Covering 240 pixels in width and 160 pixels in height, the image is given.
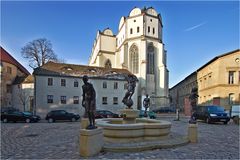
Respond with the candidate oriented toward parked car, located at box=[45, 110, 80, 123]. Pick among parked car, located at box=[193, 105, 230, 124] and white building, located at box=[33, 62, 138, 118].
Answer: the white building

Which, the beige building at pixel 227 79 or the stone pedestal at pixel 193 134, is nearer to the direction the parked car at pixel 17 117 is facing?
the beige building

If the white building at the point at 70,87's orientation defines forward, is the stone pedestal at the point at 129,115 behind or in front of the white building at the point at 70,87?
in front

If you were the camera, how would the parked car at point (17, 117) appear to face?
facing to the right of the viewer

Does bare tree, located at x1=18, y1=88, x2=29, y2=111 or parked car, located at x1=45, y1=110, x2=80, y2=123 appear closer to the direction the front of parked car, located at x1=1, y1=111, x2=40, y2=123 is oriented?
the parked car

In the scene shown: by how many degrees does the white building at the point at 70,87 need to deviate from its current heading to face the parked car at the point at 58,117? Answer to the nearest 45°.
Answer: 0° — it already faces it

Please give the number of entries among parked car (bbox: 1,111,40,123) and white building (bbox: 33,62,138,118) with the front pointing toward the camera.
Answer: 1

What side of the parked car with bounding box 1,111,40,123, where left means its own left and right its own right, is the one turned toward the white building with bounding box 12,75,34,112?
left

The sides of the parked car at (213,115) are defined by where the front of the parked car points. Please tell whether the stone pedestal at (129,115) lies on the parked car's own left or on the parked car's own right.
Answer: on the parked car's own right

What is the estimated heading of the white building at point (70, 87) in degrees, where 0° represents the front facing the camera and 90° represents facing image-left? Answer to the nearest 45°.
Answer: approximately 0°
